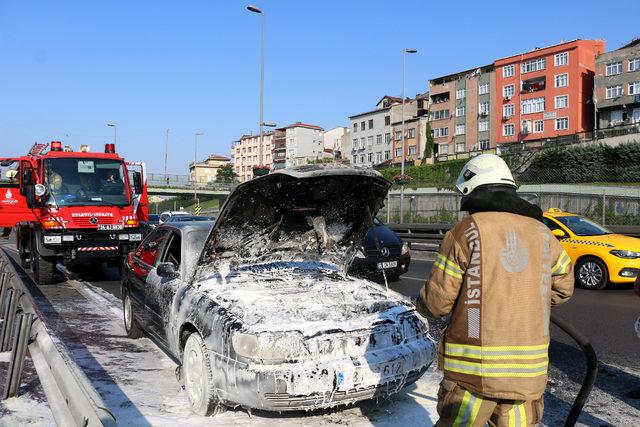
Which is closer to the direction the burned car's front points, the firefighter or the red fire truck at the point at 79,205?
the firefighter

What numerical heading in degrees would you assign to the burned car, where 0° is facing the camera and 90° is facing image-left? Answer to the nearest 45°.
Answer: approximately 315°

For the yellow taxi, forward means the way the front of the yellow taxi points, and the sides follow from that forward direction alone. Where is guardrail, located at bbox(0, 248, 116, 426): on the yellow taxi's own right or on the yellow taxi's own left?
on the yellow taxi's own right

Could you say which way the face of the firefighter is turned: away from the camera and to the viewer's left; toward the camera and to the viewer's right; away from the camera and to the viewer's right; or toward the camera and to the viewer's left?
away from the camera and to the viewer's left

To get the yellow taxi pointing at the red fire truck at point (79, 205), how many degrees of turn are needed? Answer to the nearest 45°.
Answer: approximately 135° to its right

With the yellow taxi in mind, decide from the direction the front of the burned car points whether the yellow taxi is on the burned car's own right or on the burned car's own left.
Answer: on the burned car's own left

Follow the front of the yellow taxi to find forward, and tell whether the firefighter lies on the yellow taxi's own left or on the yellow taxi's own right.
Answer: on the yellow taxi's own right

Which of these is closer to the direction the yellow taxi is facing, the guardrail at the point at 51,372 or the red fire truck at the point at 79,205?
the guardrail

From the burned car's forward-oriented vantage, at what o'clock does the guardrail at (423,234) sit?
The guardrail is roughly at 8 o'clock from the burned car.

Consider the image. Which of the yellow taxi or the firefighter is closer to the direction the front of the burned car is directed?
the firefighter

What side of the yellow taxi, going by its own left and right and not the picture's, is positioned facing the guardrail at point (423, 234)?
back
